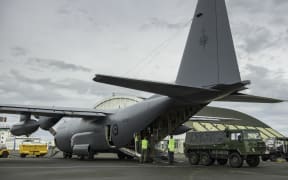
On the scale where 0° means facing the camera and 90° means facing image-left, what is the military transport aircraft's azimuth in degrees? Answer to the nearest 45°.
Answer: approximately 135°
